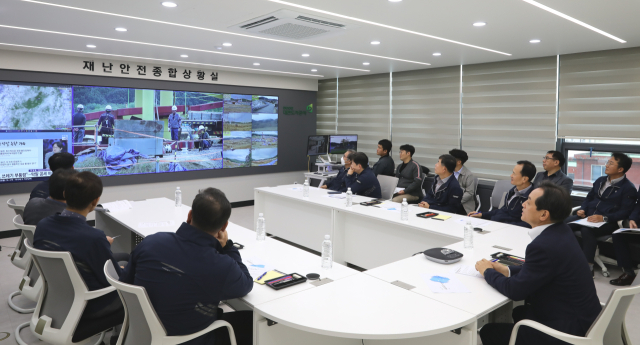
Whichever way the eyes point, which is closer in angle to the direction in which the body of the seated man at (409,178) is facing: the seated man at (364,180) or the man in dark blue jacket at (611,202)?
the seated man

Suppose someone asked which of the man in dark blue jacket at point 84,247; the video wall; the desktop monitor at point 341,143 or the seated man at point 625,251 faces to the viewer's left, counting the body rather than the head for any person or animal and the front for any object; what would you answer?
the seated man

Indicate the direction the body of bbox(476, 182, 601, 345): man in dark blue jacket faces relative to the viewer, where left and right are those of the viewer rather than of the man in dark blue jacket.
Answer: facing to the left of the viewer

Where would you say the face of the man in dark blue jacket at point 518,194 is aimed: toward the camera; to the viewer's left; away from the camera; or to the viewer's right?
to the viewer's left

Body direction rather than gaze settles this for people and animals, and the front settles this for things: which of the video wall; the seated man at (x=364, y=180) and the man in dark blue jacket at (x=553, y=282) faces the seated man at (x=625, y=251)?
the video wall

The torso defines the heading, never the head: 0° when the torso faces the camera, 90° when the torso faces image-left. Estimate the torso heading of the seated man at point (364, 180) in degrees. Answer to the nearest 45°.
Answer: approximately 90°

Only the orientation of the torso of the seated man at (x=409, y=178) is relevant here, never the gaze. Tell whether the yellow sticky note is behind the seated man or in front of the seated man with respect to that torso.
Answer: in front

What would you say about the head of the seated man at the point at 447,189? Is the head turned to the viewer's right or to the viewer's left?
to the viewer's left
